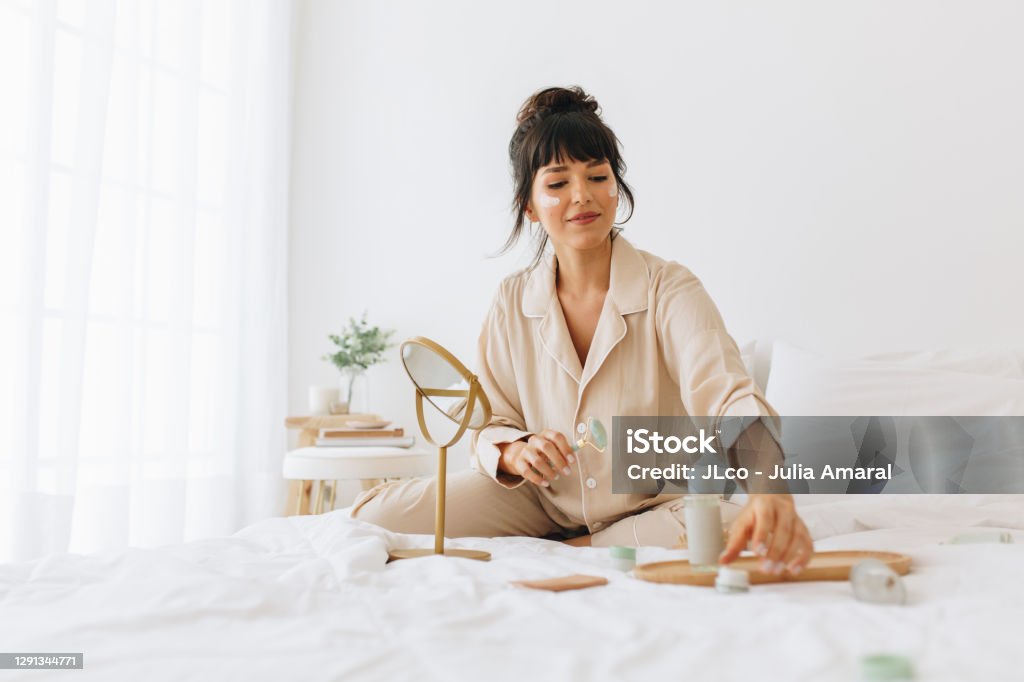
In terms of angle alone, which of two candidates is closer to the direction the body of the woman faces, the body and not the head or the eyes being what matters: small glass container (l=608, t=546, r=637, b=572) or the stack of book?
the small glass container

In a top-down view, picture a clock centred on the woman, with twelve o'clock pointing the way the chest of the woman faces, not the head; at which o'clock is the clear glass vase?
The clear glass vase is roughly at 5 o'clock from the woman.

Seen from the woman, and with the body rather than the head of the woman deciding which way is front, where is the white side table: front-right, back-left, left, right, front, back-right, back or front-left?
back-right

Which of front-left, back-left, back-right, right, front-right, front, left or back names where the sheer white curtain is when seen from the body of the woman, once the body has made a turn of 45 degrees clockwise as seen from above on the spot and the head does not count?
right

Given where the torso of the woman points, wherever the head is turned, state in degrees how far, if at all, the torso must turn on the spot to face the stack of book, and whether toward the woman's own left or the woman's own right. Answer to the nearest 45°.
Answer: approximately 135° to the woman's own right

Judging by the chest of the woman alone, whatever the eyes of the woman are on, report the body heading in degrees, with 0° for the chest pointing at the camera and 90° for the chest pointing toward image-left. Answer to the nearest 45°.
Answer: approximately 0°

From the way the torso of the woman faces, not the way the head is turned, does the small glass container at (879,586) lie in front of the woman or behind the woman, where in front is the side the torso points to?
in front

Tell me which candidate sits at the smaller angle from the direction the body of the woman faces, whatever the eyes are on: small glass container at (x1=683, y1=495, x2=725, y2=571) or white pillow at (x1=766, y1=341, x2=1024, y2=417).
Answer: the small glass container
